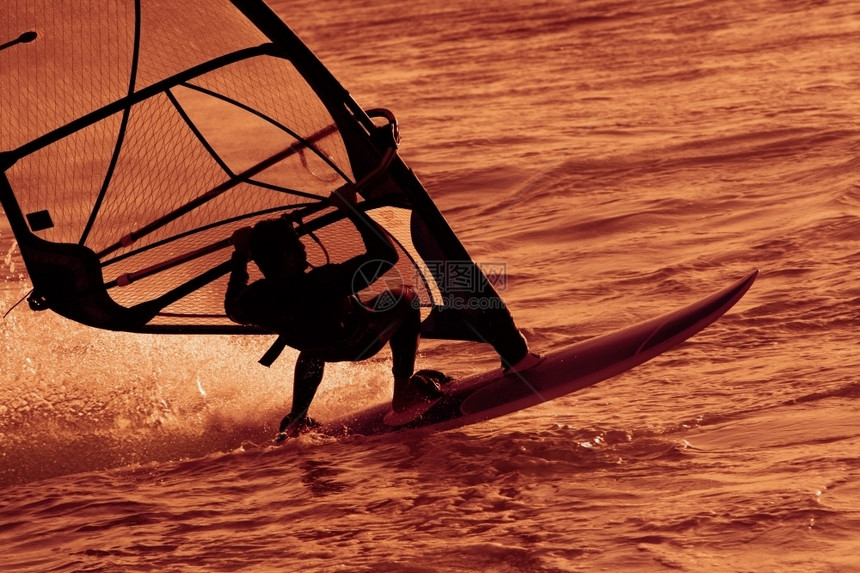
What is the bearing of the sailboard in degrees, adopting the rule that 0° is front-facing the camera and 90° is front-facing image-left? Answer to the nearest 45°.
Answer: approximately 270°
